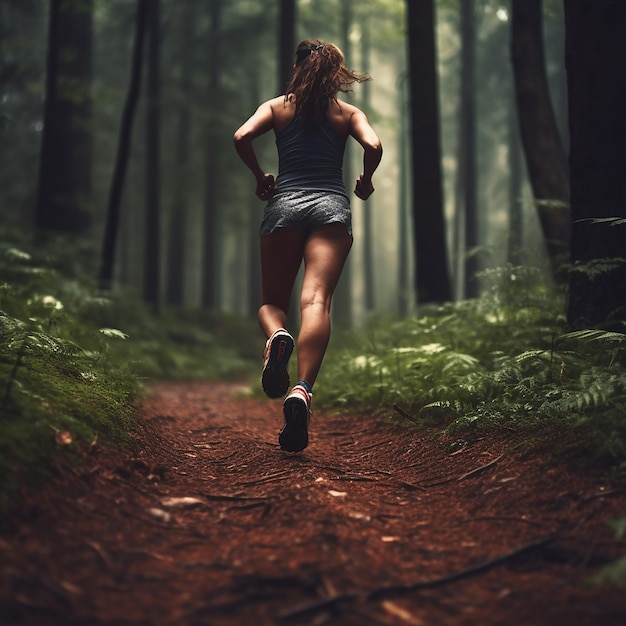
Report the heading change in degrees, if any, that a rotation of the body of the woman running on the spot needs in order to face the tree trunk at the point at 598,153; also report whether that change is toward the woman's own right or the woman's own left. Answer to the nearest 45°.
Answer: approximately 90° to the woman's own right

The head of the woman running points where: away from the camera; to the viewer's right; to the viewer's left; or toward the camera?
away from the camera

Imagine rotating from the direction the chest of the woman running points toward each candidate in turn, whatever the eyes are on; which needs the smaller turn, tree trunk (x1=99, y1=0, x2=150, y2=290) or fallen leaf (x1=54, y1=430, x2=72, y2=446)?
the tree trunk

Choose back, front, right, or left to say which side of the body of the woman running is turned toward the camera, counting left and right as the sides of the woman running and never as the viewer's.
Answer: back

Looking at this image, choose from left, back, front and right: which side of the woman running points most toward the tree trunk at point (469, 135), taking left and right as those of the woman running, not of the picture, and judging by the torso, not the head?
front

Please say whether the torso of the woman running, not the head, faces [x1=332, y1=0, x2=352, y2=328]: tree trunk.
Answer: yes

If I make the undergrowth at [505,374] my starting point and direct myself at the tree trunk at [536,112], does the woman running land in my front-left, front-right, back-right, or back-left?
back-left

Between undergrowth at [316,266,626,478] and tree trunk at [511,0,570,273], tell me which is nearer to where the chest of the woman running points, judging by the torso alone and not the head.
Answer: the tree trunk

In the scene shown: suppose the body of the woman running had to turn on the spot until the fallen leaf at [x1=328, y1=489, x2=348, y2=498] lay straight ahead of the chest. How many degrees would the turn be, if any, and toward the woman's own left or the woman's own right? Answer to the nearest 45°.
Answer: approximately 180°

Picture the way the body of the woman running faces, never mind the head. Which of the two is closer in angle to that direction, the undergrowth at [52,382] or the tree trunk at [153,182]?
the tree trunk
